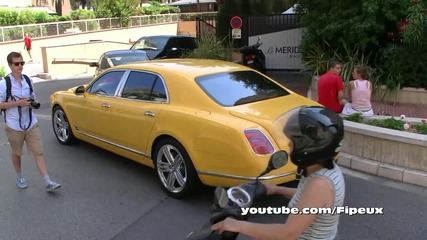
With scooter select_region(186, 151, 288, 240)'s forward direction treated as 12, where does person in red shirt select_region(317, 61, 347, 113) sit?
The person in red shirt is roughly at 2 o'clock from the scooter.

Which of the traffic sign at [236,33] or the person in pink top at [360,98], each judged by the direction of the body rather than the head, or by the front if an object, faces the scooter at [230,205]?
the traffic sign

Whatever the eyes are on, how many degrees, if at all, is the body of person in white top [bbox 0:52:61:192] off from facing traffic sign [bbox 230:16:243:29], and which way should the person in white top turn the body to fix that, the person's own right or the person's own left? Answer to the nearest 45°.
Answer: approximately 90° to the person's own left

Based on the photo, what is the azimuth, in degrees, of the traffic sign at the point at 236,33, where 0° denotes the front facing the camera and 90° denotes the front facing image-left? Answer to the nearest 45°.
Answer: approximately 0°

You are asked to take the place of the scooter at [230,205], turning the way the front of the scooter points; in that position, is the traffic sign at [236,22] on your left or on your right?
on your right

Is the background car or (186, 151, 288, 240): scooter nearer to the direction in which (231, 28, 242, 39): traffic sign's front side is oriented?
the scooter
